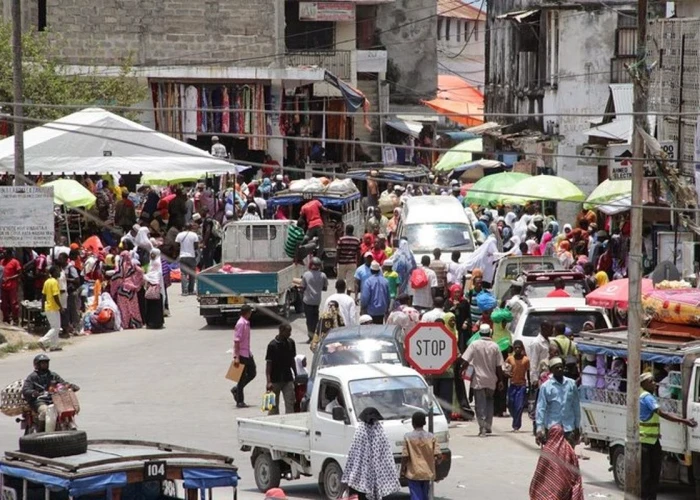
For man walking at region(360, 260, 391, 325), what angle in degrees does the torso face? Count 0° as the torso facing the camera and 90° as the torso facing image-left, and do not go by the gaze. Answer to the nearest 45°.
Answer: approximately 180°

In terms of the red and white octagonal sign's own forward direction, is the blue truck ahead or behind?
behind

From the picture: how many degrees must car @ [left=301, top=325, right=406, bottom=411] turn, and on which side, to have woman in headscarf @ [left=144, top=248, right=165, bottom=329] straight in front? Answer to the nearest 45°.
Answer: approximately 135° to its right

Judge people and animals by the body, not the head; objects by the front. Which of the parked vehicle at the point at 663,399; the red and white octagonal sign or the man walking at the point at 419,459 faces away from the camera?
the man walking

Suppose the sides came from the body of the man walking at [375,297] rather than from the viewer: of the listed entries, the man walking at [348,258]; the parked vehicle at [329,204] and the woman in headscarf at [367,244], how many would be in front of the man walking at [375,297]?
3

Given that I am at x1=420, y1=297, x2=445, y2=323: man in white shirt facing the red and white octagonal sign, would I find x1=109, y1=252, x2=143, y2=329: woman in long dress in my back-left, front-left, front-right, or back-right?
back-right

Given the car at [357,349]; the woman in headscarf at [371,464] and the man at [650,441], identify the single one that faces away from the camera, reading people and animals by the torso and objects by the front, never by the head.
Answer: the woman in headscarf

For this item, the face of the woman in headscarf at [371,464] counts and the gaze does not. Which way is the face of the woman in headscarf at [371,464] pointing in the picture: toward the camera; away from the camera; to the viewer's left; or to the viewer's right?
away from the camera

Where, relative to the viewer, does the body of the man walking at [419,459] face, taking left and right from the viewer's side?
facing away from the viewer

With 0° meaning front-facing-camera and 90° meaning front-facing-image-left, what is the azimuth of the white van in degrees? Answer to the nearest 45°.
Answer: approximately 0°

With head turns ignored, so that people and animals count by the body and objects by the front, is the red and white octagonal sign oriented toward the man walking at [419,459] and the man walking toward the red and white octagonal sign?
yes

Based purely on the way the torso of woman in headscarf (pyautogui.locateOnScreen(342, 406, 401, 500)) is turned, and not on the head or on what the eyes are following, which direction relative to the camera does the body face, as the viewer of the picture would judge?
away from the camera

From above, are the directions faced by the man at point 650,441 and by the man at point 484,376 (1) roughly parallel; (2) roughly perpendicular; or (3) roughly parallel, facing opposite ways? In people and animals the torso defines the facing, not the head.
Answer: roughly perpendicular
